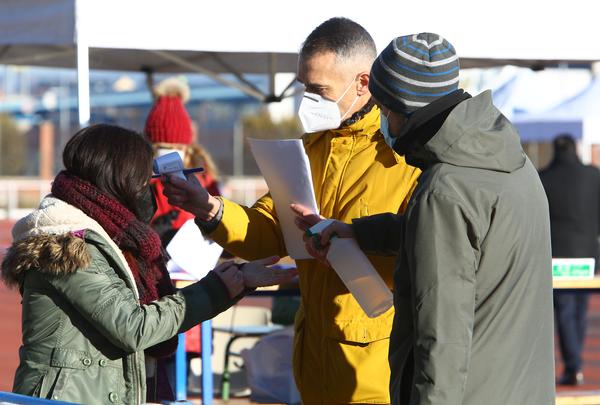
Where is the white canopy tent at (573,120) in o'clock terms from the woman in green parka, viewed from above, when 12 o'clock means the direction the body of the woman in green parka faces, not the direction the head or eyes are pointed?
The white canopy tent is roughly at 10 o'clock from the woman in green parka.

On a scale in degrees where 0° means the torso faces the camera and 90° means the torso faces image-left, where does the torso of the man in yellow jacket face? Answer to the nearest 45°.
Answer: approximately 45°

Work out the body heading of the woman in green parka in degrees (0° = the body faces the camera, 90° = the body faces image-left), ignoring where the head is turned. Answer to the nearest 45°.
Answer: approximately 270°

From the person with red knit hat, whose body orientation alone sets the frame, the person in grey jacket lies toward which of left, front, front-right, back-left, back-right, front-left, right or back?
front-left

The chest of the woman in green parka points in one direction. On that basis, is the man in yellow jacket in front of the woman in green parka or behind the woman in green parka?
in front

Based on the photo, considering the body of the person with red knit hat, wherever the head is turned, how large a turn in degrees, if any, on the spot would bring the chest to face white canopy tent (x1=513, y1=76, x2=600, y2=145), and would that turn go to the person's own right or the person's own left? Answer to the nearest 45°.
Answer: approximately 180°

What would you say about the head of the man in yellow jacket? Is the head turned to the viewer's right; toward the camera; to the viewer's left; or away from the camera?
to the viewer's left

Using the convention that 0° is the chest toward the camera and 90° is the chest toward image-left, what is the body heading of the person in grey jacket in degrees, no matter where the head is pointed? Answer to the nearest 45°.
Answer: approximately 135°

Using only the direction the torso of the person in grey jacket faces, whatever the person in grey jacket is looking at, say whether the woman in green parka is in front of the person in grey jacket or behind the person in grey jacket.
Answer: in front

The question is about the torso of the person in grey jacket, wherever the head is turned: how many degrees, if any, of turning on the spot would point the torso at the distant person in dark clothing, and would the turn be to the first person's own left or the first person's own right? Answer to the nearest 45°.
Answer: approximately 45° to the first person's own right

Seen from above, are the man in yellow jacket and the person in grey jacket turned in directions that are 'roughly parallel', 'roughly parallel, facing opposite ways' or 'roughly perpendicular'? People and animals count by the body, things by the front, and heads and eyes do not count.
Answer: roughly perpendicular
